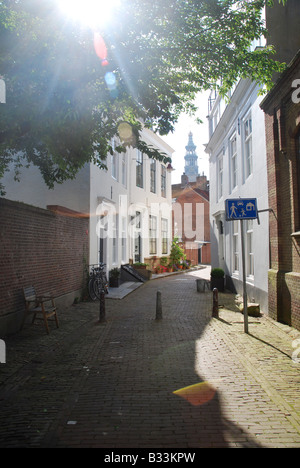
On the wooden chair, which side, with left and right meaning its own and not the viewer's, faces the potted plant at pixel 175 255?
left

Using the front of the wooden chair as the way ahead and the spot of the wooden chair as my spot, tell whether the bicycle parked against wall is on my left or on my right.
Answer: on my left

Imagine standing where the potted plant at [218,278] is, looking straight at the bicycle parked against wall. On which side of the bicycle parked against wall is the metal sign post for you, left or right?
left

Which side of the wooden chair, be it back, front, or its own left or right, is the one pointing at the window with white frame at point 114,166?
left

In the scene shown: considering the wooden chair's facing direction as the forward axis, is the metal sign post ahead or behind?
ahead

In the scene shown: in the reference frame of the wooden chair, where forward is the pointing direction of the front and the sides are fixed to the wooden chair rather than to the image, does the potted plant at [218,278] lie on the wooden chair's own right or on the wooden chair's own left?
on the wooden chair's own left

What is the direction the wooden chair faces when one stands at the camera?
facing the viewer and to the right of the viewer

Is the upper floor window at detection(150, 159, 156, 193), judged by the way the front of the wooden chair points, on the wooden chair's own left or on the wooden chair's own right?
on the wooden chair's own left
